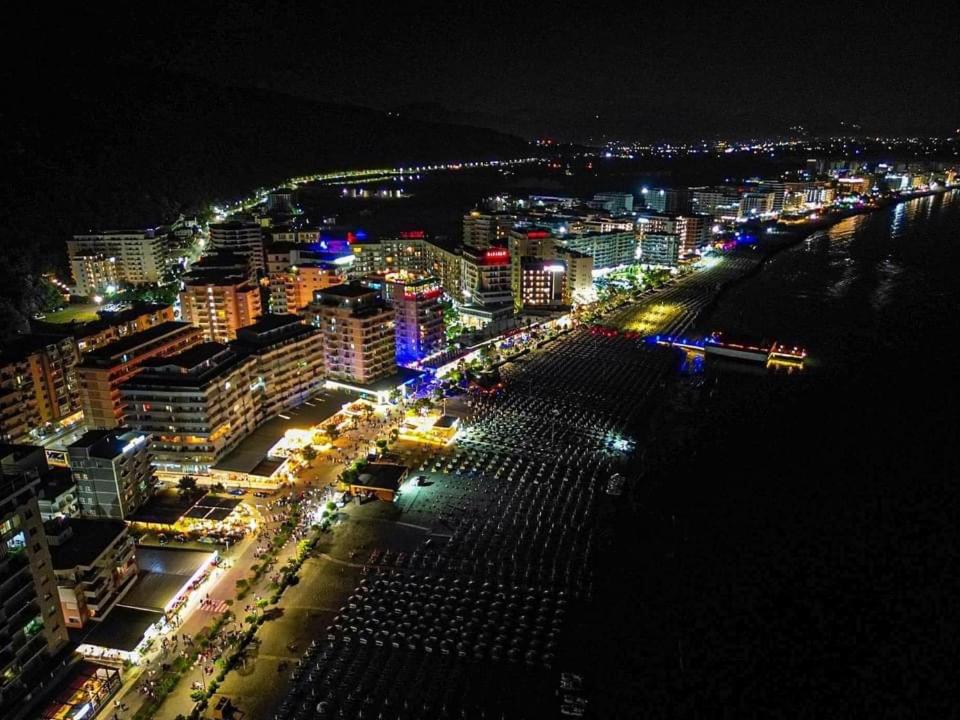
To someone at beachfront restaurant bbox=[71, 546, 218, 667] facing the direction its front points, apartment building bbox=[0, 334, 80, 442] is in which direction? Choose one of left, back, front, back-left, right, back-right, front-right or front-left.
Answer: back-left

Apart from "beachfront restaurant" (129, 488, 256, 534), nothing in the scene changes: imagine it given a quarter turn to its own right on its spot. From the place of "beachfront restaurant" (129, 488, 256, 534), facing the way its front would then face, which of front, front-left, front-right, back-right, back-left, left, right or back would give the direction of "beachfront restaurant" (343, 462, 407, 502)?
back-left

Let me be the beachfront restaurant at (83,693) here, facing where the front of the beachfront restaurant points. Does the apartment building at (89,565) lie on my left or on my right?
on my left

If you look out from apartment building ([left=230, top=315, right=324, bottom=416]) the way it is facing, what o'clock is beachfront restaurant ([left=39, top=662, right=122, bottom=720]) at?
The beachfront restaurant is roughly at 2 o'clock from the apartment building.

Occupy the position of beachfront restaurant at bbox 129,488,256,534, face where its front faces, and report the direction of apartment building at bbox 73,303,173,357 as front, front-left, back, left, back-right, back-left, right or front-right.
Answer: back-left

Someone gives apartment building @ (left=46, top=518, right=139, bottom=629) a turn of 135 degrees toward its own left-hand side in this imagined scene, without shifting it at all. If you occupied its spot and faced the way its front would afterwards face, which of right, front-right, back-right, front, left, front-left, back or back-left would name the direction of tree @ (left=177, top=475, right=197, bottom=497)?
front-right

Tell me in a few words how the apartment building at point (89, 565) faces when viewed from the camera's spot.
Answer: facing the viewer and to the right of the viewer

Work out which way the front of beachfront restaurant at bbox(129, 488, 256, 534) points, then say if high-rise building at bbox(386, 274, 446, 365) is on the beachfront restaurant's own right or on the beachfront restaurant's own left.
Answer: on the beachfront restaurant's own left

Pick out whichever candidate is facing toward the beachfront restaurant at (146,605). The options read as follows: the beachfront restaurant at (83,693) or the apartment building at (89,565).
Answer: the apartment building

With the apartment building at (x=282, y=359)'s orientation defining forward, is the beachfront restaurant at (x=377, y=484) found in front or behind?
in front

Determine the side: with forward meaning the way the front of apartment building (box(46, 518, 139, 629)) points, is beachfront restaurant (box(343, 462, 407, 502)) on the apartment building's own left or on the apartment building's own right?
on the apartment building's own left

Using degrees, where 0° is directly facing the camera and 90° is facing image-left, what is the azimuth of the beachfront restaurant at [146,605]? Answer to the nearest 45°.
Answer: approximately 315°

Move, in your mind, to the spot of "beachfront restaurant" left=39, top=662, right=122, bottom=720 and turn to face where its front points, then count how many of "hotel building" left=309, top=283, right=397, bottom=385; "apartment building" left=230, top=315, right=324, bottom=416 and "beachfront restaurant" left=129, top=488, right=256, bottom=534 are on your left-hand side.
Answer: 3

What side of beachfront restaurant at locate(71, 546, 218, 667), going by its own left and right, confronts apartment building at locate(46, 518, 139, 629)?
back

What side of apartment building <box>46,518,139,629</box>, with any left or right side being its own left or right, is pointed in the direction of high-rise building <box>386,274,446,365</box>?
left
